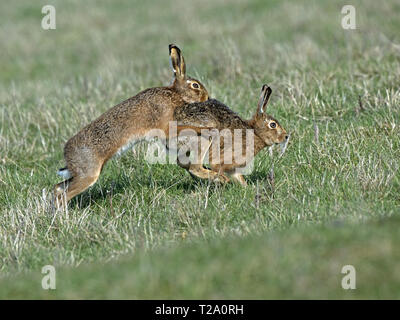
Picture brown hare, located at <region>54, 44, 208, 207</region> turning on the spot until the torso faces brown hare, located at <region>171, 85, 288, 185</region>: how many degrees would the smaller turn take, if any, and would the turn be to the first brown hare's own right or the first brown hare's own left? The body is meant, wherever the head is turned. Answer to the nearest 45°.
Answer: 0° — it already faces it

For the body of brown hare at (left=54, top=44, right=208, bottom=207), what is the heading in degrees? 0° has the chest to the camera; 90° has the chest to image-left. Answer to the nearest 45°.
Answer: approximately 270°

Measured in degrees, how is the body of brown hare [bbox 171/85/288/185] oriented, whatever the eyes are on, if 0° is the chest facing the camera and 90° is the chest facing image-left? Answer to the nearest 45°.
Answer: approximately 270°

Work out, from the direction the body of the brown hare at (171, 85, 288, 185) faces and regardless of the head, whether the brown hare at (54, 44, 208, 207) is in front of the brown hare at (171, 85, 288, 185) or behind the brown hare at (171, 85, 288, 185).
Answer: behind

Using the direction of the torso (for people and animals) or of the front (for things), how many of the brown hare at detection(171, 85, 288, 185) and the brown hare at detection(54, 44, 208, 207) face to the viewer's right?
2
